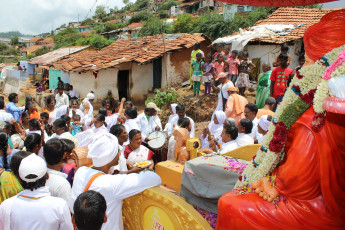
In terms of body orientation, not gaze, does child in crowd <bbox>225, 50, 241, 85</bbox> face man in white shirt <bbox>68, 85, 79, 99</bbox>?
no

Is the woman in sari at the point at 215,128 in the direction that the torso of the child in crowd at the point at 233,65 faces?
yes

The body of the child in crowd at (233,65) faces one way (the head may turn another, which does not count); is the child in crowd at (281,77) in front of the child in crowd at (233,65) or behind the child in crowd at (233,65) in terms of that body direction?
in front

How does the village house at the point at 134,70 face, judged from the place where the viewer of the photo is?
facing the viewer

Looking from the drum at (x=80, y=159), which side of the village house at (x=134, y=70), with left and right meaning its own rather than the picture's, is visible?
front

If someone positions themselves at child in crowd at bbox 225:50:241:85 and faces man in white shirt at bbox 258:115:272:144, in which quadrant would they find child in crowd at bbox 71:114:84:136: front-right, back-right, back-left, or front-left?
front-right

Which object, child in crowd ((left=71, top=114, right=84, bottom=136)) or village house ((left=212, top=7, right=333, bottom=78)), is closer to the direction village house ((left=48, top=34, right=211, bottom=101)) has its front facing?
the child in crowd

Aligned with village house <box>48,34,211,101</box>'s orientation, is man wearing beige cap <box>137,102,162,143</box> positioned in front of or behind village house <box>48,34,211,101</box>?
in front

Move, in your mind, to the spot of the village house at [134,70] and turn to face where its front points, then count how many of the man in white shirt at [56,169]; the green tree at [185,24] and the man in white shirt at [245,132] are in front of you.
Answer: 2

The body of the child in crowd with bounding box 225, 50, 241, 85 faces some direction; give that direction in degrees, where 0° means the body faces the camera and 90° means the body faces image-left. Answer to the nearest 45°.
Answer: approximately 0°

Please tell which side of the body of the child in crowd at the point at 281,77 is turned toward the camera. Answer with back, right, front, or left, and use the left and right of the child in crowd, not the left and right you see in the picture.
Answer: front

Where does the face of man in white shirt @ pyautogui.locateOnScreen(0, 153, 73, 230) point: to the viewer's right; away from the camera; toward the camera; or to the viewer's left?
away from the camera

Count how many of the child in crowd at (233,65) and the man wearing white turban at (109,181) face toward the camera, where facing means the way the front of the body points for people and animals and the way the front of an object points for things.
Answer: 1

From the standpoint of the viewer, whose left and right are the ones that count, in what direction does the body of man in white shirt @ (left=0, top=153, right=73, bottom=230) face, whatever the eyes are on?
facing away from the viewer
